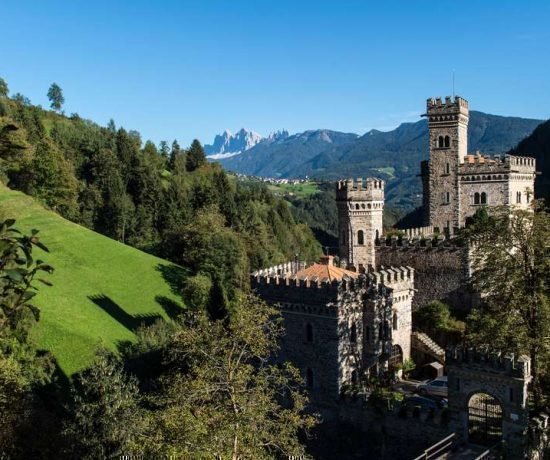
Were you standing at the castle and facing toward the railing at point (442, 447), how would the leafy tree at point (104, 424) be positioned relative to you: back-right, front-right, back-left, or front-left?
front-right

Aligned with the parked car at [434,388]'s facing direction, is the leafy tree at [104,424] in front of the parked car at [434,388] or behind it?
in front

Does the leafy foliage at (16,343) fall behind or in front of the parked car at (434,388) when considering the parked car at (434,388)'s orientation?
in front

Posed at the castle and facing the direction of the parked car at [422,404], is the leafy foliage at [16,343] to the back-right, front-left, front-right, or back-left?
front-right

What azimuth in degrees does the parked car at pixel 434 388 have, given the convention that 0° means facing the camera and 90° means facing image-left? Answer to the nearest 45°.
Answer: approximately 90°

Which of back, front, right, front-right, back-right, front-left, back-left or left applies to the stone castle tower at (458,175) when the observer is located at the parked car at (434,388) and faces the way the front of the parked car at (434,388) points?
right

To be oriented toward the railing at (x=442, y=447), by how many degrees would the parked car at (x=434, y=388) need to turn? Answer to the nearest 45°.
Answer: approximately 90° to its left

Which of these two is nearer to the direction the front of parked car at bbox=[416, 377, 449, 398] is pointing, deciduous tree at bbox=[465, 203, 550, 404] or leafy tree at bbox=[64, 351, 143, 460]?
the leafy tree
